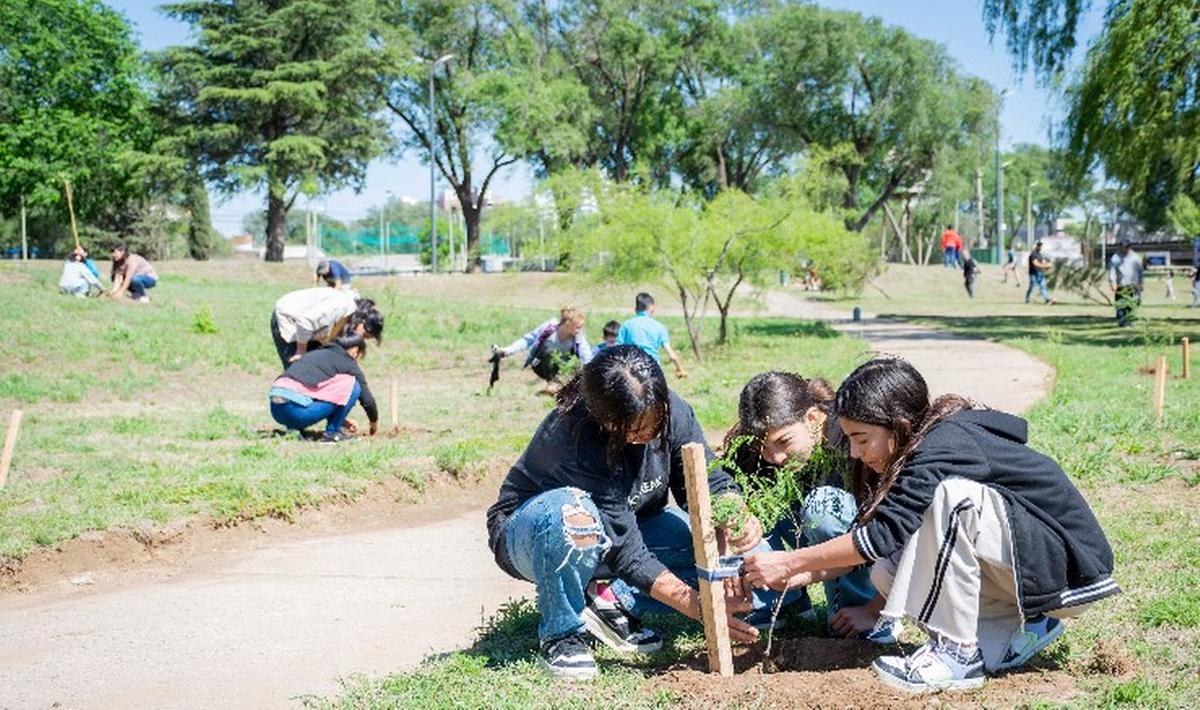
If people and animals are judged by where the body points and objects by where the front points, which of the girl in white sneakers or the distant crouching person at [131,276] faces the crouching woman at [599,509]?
the girl in white sneakers

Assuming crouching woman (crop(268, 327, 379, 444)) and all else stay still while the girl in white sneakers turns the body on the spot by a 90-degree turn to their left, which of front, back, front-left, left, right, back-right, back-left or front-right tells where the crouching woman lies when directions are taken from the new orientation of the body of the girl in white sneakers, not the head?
back-right

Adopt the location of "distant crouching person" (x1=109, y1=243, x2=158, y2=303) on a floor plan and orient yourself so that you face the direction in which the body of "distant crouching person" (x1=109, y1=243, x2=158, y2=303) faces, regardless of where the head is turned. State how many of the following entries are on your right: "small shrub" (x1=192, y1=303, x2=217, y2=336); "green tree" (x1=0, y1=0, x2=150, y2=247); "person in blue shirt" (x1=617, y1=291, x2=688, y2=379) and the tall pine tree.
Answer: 2

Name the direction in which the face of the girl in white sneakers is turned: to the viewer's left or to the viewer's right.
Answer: to the viewer's left

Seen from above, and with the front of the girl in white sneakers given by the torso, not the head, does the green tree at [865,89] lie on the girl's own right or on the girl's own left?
on the girl's own right

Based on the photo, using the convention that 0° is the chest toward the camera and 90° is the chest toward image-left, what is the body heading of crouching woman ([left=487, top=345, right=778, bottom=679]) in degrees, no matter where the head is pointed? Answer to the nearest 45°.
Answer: approximately 315°

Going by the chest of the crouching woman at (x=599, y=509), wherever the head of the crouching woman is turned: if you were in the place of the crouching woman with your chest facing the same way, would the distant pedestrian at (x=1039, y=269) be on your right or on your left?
on your left

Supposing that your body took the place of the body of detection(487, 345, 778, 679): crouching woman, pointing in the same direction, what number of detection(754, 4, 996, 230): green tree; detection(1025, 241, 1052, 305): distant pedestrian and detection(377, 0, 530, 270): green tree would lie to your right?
0

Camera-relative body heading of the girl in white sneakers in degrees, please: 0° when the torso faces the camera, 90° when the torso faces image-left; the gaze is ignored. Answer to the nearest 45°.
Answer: approximately 90°

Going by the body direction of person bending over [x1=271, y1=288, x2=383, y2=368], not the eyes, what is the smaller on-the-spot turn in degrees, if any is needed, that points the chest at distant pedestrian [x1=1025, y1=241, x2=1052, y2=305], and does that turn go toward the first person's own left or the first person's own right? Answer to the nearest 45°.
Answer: approximately 45° to the first person's own left

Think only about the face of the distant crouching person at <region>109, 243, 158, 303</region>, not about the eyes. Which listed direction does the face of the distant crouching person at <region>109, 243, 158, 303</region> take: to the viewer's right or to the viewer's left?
to the viewer's left

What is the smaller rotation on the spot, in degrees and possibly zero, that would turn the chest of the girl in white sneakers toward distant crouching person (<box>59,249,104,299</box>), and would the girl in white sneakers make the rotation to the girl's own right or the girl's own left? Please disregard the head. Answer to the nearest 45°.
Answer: approximately 45° to the girl's own right

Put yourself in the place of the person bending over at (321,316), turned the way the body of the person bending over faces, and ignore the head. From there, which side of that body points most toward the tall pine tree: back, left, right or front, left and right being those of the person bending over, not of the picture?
left

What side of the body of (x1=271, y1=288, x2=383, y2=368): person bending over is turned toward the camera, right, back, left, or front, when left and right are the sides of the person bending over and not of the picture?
right

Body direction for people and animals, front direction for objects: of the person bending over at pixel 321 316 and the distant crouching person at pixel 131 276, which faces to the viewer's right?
the person bending over

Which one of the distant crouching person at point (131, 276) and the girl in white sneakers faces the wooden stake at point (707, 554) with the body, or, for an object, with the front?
the girl in white sneakers

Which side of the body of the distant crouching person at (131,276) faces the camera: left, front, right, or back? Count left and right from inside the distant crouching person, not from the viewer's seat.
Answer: left

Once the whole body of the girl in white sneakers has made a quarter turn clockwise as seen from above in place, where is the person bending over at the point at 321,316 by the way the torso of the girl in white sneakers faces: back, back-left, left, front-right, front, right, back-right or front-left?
front-left
